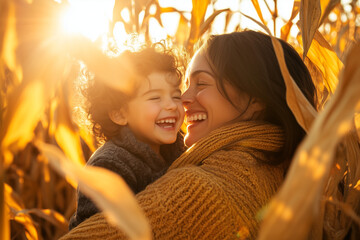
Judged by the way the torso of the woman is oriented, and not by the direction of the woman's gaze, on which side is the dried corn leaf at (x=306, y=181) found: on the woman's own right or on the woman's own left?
on the woman's own left

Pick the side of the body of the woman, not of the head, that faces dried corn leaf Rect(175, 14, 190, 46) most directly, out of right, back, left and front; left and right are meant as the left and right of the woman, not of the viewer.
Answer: right

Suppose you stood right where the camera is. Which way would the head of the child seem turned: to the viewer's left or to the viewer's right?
to the viewer's right

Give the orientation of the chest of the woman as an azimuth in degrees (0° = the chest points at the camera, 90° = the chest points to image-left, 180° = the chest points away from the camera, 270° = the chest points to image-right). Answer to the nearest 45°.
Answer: approximately 90°
